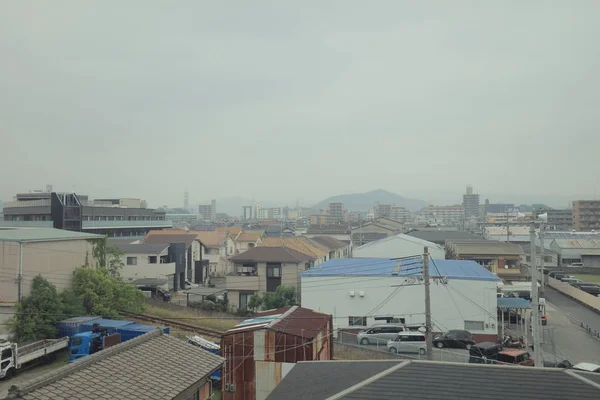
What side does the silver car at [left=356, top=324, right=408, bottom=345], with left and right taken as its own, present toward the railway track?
front

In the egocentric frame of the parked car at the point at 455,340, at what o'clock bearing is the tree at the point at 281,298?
The tree is roughly at 1 o'clock from the parked car.

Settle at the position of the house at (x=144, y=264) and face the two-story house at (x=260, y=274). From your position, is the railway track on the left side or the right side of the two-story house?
right

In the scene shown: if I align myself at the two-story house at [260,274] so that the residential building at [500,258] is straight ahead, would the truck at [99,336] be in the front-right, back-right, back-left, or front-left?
back-right

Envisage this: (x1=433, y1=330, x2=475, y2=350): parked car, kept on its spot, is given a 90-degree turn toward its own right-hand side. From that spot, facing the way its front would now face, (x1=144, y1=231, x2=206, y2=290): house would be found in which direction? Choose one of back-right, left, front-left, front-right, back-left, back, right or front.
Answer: front-left

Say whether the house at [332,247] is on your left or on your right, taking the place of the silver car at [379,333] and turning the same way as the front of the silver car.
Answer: on your right

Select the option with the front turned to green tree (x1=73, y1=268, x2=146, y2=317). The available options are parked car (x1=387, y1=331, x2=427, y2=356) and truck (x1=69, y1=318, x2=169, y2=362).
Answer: the parked car

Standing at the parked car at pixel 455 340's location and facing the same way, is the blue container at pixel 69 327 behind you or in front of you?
in front

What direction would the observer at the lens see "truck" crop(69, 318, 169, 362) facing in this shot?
facing the viewer and to the left of the viewer

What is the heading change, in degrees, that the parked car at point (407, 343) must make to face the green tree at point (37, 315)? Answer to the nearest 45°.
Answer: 0° — it already faces it

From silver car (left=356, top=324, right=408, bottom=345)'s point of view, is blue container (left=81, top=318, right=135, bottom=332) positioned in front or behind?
in front

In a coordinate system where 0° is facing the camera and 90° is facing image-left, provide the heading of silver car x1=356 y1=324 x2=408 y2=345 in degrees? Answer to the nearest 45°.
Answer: approximately 90°

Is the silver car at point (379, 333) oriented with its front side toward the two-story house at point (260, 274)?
no

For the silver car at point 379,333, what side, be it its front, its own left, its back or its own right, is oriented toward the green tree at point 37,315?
front

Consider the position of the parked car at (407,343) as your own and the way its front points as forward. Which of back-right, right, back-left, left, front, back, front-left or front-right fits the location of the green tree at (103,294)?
front
